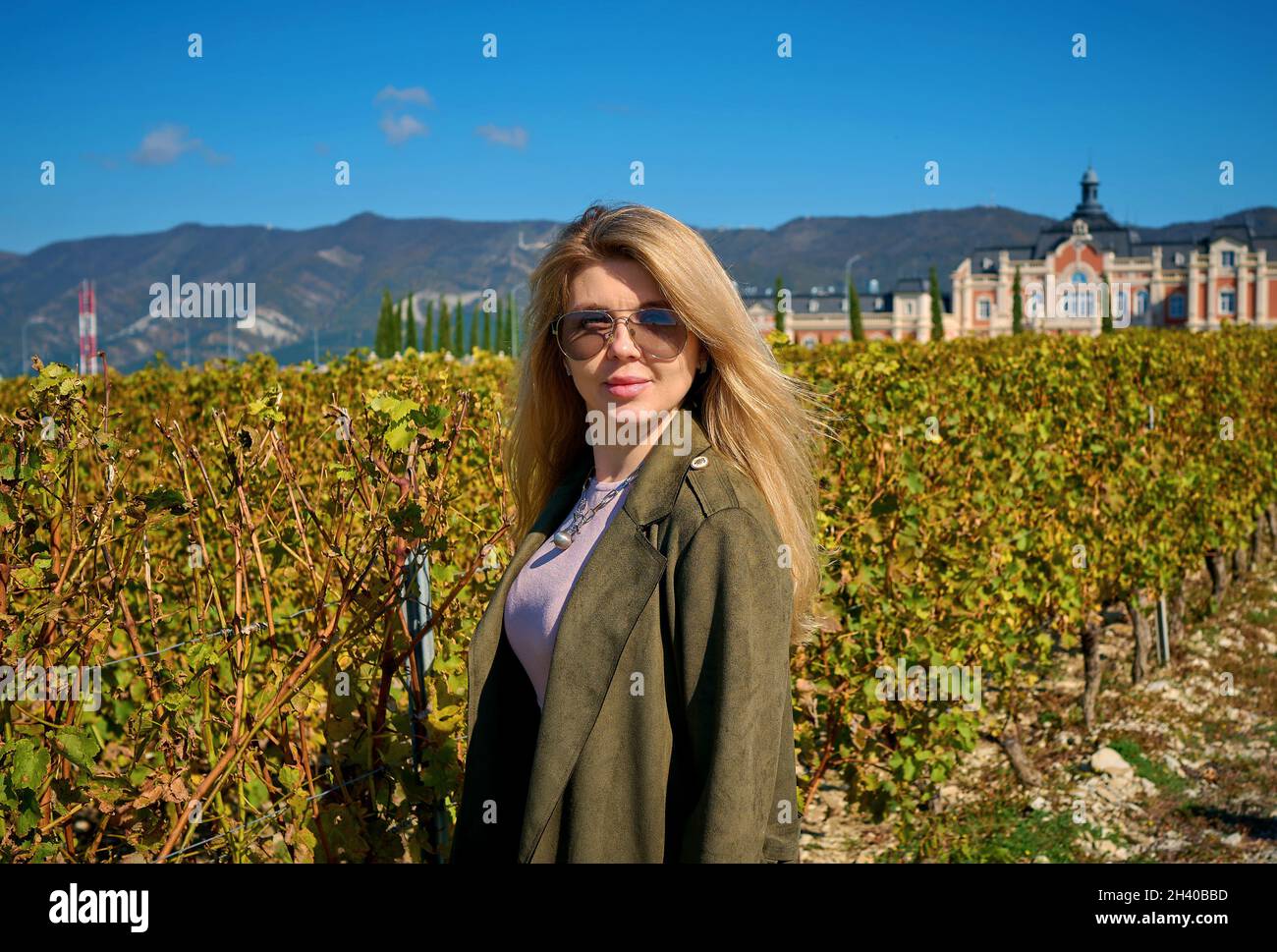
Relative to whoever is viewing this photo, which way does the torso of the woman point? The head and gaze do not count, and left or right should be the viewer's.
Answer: facing the viewer and to the left of the viewer
